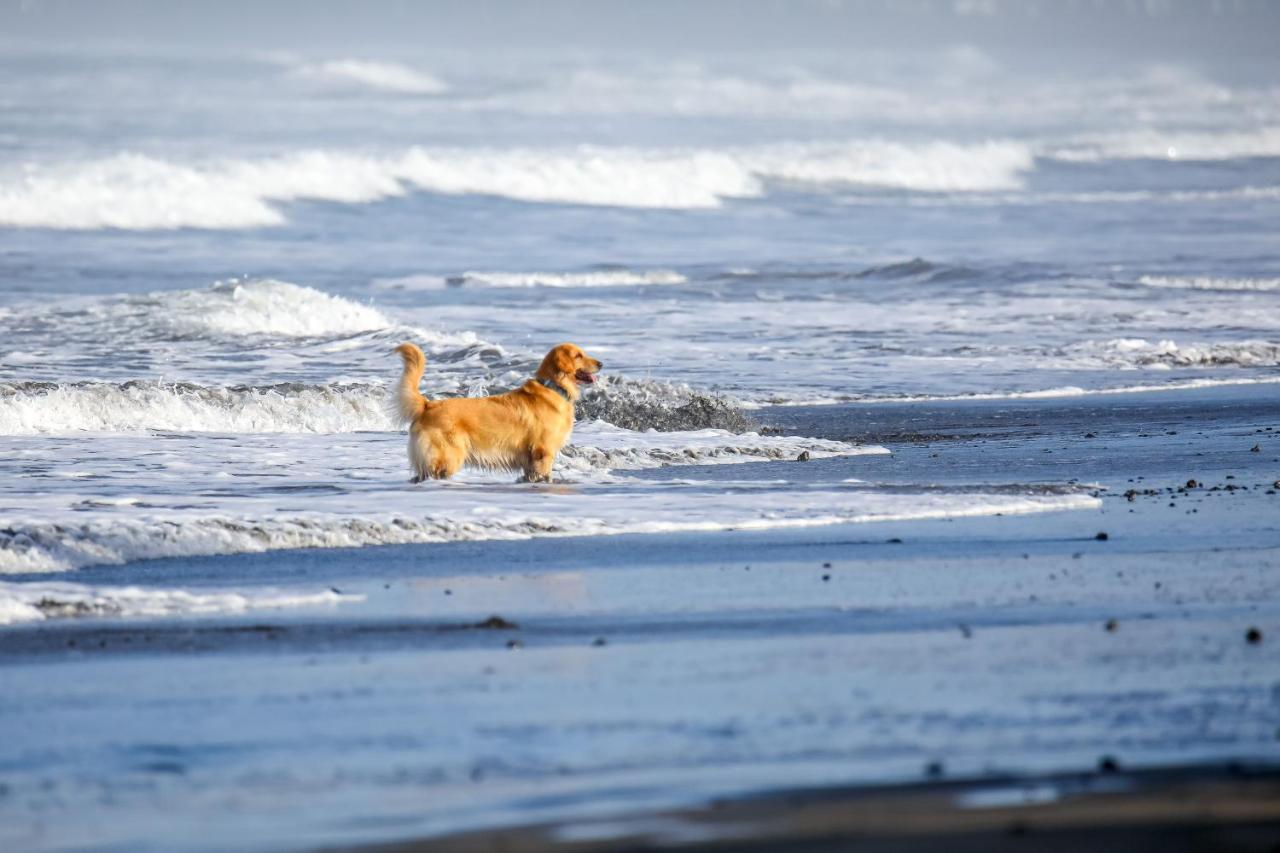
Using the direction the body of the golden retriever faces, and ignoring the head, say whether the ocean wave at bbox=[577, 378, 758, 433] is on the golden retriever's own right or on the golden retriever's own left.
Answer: on the golden retriever's own left

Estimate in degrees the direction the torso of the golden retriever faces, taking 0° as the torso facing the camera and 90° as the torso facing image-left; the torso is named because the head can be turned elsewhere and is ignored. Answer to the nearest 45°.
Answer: approximately 270°

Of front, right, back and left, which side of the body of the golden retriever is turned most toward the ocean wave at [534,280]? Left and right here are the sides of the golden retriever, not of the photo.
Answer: left

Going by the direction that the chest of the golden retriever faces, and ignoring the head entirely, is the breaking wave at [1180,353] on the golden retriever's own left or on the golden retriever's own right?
on the golden retriever's own left

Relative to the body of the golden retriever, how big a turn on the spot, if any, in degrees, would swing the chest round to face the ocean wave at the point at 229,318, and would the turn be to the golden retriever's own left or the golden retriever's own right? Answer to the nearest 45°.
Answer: approximately 90° to the golden retriever's own left

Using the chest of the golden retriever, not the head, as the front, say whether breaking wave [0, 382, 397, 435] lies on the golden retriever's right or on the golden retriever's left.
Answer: on the golden retriever's left
